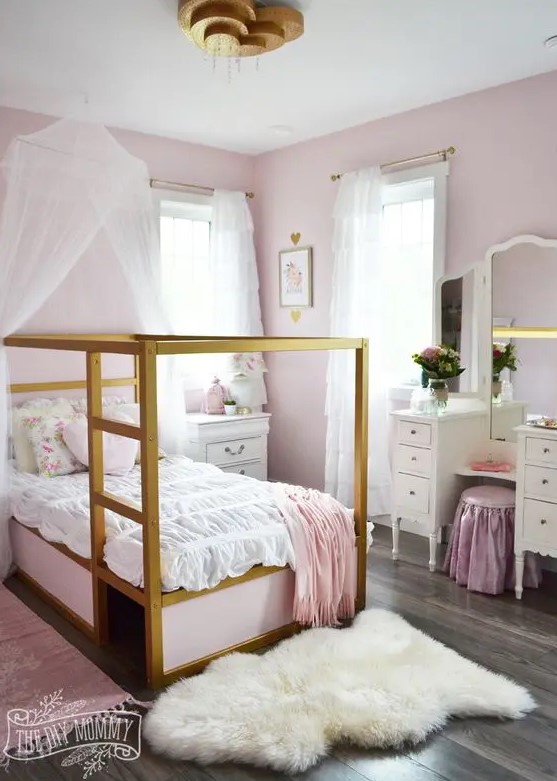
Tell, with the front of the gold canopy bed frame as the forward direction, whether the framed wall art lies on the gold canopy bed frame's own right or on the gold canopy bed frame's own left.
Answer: on the gold canopy bed frame's own left

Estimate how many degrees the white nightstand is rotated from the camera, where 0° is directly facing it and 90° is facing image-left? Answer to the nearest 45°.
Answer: approximately 315°

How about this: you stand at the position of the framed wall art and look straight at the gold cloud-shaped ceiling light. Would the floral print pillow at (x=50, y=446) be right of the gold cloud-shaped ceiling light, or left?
right

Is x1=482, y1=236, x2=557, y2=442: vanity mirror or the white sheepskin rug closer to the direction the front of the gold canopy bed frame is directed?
the white sheepskin rug

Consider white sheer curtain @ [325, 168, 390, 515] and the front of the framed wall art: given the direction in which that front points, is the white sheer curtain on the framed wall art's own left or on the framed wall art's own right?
on the framed wall art's own left

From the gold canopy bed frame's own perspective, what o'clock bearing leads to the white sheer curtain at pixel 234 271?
The white sheer curtain is roughly at 8 o'clock from the gold canopy bed frame.

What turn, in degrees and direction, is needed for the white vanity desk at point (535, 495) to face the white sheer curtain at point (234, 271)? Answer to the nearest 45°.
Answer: approximately 90° to its right

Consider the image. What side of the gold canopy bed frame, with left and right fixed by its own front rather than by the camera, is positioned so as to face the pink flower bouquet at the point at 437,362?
left
